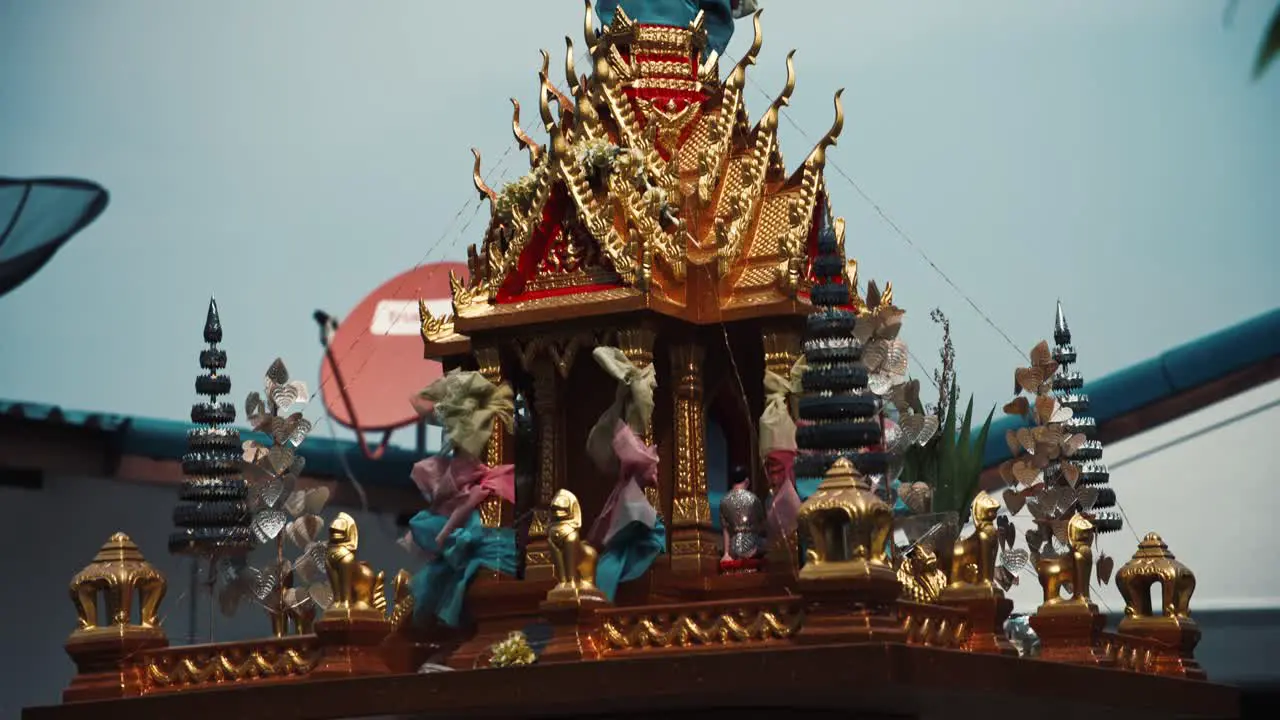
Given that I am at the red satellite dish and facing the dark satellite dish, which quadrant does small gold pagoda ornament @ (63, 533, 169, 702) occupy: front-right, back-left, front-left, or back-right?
front-left

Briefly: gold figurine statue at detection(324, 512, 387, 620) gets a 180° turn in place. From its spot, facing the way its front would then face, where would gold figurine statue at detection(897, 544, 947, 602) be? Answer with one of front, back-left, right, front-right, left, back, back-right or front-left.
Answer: front-right

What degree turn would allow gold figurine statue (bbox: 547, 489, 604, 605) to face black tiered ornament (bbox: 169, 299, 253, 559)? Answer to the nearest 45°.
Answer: approximately 90° to its right

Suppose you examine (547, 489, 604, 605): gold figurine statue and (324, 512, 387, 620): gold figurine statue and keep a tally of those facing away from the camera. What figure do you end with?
0

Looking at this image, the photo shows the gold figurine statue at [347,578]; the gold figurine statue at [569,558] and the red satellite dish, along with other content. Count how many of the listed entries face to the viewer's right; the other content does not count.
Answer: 0

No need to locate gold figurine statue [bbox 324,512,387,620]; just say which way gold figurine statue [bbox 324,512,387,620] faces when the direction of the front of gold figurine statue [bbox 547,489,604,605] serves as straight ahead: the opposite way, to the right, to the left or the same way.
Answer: the same way

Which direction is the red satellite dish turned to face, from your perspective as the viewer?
facing the viewer and to the left of the viewer

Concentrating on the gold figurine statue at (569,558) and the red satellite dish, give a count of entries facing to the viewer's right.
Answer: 0

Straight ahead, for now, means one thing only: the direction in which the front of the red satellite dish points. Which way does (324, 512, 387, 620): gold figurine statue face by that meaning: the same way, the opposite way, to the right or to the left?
the same way

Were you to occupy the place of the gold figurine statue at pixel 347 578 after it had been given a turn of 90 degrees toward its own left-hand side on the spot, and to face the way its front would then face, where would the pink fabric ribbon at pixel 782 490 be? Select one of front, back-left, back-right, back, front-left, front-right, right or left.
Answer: front-left
